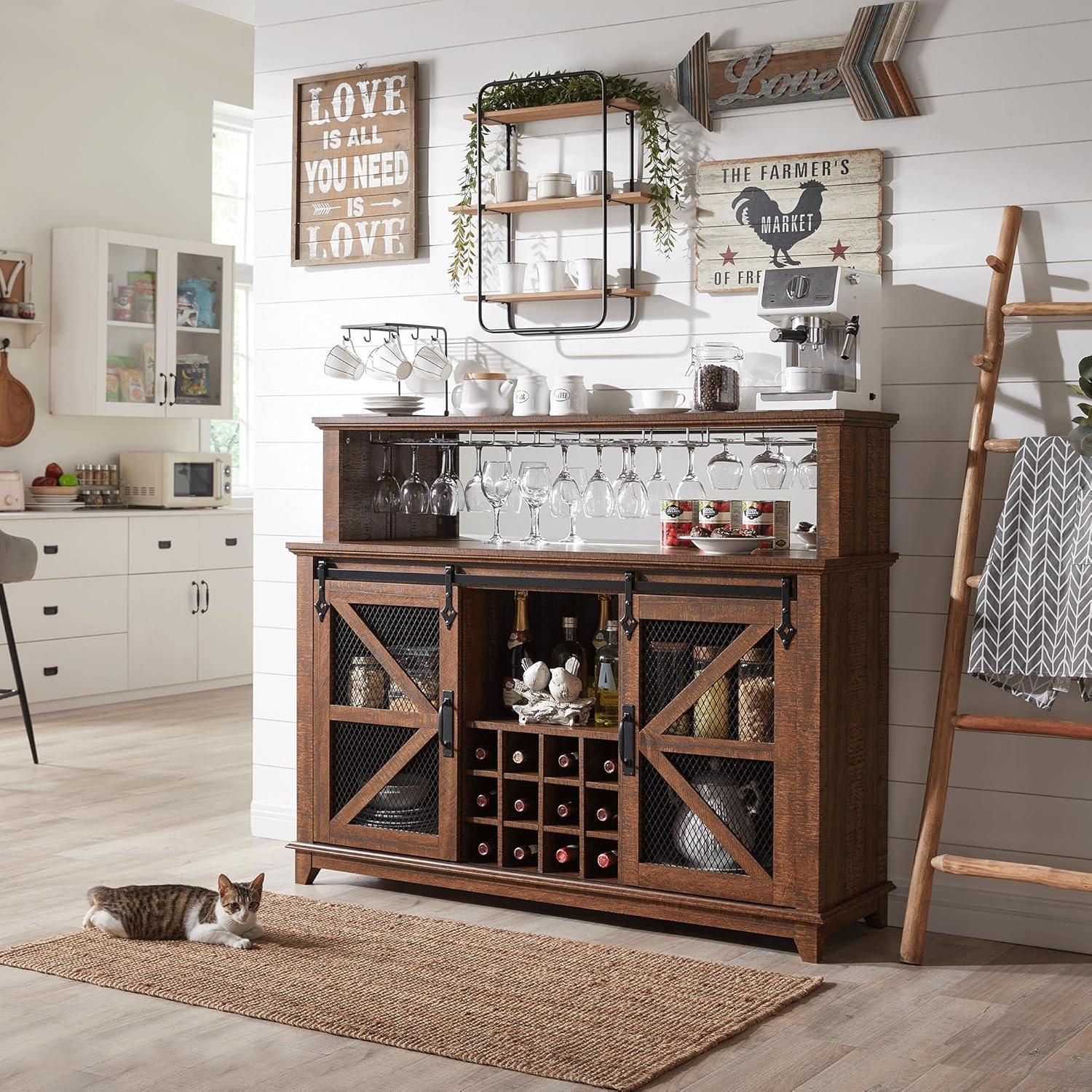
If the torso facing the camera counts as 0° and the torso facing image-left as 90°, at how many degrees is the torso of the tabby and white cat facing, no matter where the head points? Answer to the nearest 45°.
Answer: approximately 270°

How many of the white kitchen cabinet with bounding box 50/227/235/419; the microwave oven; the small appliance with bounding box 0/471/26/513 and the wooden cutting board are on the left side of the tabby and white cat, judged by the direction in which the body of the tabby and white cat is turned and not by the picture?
4

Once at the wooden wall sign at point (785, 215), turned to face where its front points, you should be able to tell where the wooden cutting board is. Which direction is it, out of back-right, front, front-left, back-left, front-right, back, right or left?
right

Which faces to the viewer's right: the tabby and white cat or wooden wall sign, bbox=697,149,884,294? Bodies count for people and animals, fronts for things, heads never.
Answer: the tabby and white cat

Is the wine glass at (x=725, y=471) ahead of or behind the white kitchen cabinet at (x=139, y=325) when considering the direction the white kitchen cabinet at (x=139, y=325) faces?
ahead

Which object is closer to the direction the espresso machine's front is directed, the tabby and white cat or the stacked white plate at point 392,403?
the tabby and white cat

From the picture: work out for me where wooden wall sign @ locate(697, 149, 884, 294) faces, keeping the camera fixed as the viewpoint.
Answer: facing the viewer and to the left of the viewer

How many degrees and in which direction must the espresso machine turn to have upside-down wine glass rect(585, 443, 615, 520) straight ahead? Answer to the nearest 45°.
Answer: approximately 45° to its right
